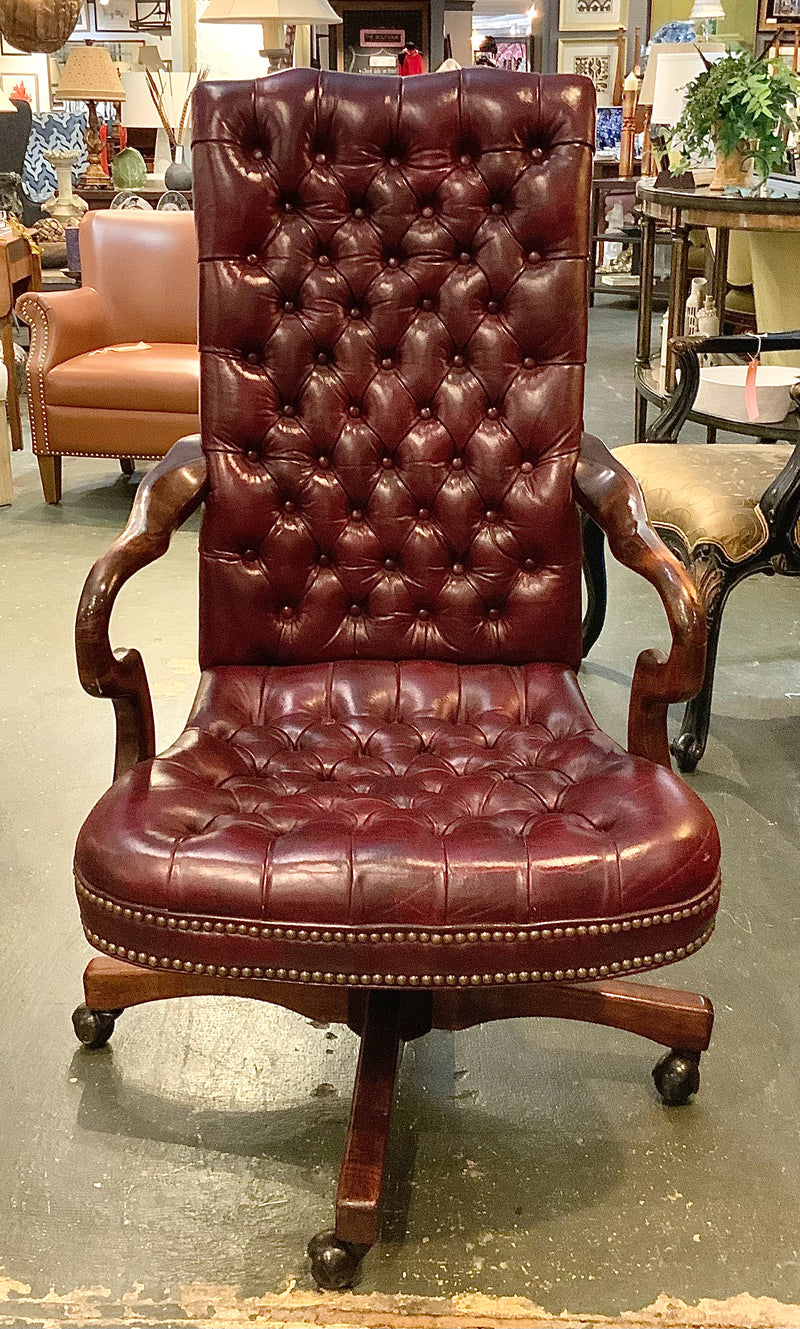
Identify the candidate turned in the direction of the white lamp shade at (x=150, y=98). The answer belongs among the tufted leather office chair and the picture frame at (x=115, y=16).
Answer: the picture frame

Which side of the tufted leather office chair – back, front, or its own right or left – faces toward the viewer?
front

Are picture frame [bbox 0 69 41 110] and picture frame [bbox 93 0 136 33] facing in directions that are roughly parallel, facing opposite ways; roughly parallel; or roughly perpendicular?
roughly parallel

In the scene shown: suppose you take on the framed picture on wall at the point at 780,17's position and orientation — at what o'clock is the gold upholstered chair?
The gold upholstered chair is roughly at 12 o'clock from the framed picture on wall.

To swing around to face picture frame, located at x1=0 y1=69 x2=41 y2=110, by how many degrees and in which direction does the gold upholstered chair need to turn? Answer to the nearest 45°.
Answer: approximately 90° to its right

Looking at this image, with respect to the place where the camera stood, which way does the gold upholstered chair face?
facing the viewer and to the left of the viewer

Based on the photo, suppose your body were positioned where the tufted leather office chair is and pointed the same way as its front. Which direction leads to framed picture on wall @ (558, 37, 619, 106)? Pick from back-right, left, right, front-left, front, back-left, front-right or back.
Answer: back

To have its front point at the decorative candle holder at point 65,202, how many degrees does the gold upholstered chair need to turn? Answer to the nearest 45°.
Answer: approximately 90° to its right

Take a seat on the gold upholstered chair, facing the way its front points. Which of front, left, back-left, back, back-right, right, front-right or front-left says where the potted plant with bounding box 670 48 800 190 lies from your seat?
back-right

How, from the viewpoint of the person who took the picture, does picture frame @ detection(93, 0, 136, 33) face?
facing the viewer

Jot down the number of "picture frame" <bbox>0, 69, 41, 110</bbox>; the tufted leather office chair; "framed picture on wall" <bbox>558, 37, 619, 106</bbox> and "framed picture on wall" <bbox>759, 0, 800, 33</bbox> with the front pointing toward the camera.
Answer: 4

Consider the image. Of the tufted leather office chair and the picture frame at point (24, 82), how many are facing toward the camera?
2

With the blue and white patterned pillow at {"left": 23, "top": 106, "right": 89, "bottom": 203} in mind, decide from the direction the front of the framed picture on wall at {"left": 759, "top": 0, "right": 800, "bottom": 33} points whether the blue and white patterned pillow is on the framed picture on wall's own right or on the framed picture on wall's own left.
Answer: on the framed picture on wall's own right

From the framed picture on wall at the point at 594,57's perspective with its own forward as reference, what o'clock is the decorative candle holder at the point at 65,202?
The decorative candle holder is roughly at 1 o'clock from the framed picture on wall.

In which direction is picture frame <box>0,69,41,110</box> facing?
toward the camera
